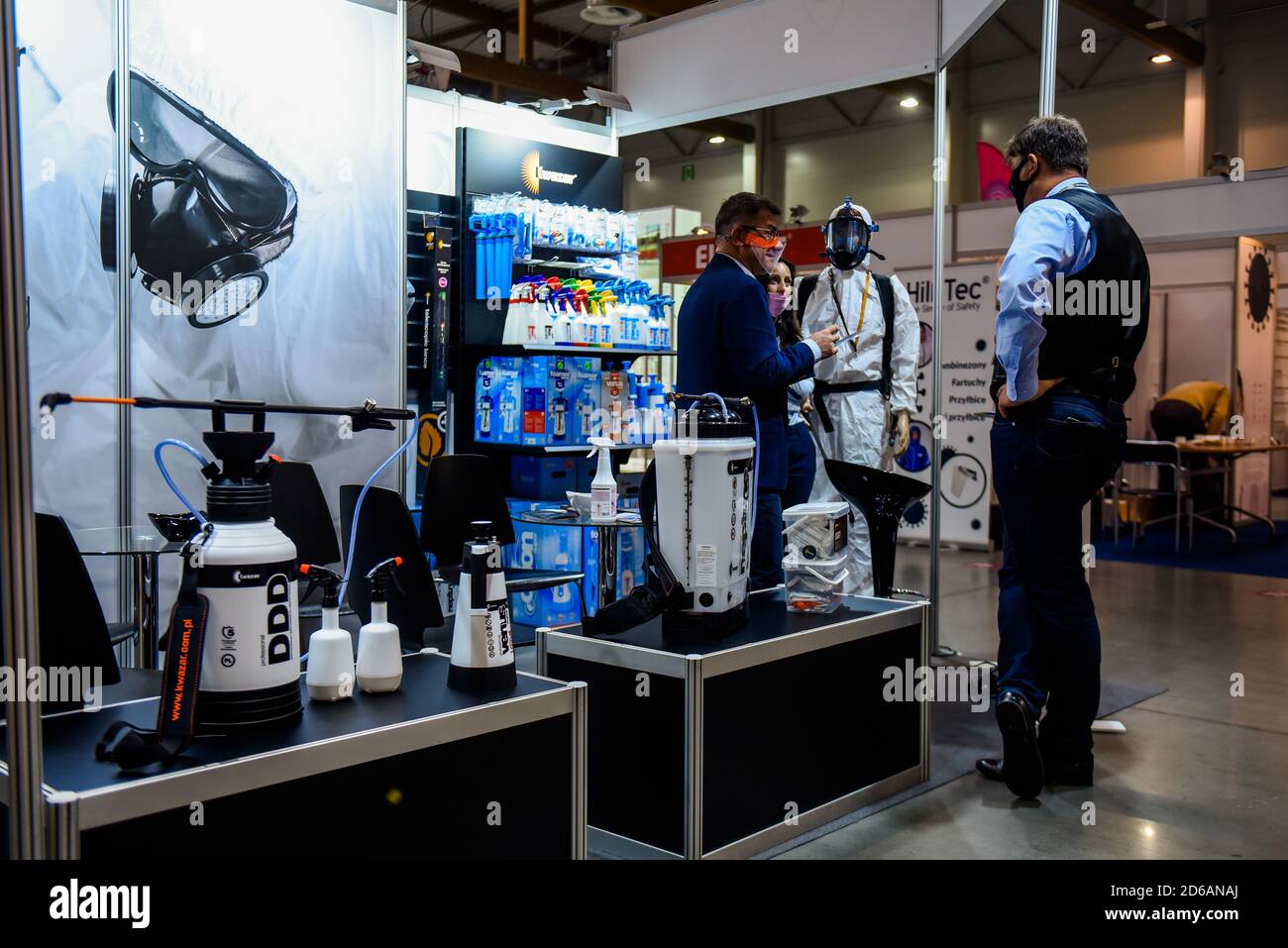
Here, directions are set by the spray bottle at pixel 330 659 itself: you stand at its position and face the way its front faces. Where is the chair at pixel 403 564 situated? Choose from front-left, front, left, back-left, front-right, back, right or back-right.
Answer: right

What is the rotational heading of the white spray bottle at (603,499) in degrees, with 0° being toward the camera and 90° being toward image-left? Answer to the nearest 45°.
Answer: approximately 90°

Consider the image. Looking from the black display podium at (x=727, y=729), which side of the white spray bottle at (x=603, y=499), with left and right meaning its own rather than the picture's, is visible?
left

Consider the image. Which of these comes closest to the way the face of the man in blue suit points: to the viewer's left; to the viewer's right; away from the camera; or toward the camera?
to the viewer's right

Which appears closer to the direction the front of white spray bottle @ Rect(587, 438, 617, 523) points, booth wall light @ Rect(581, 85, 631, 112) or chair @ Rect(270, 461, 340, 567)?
the chair

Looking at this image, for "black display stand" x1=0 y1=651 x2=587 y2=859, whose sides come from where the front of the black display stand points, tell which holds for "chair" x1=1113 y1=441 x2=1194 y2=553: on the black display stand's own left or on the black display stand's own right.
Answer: on the black display stand's own left

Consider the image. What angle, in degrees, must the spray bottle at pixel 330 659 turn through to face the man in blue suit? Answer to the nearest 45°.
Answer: approximately 135° to its right

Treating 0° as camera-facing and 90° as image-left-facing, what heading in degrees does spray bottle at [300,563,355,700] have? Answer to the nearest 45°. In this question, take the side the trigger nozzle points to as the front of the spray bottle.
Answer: approximately 90°

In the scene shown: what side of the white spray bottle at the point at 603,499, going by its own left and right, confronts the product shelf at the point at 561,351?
right

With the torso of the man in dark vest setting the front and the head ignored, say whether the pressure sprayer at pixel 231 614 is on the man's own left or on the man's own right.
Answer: on the man's own left

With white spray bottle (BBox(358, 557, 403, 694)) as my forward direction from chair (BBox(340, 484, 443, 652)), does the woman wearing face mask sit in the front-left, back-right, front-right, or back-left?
back-left

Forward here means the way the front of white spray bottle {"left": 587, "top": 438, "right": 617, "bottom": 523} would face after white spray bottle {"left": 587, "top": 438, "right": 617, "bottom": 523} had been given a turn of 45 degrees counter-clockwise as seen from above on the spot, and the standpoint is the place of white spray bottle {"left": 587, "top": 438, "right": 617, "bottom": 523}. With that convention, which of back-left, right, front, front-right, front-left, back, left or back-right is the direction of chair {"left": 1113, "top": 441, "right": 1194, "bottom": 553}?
back

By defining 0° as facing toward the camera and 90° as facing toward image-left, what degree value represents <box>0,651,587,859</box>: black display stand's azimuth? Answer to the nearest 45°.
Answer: approximately 315°
